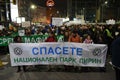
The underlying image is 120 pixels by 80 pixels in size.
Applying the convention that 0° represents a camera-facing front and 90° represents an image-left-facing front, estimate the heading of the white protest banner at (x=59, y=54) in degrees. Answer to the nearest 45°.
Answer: approximately 0°
